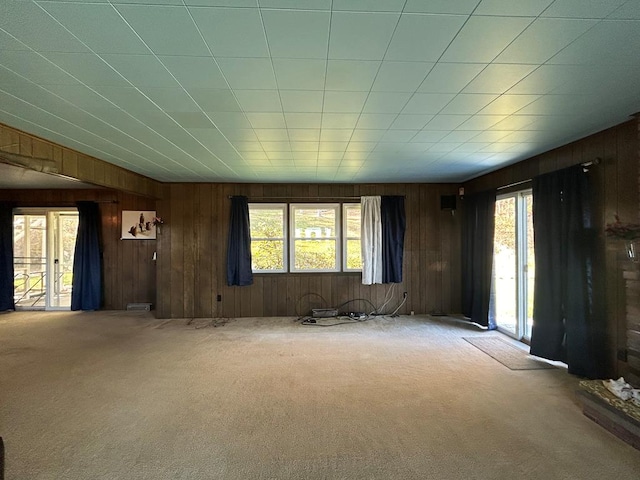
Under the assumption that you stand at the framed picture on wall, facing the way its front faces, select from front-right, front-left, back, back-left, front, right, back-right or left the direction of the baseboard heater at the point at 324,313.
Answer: front-left

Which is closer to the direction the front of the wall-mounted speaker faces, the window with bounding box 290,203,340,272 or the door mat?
the door mat

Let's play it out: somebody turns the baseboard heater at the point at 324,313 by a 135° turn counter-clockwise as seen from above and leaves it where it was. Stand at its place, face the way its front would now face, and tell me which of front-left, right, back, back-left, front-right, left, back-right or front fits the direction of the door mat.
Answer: right

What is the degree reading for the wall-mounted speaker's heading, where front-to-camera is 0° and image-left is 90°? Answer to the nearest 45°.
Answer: approximately 0°

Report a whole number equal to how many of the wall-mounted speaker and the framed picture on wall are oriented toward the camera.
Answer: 2

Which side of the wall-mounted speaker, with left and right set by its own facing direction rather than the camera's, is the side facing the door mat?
front

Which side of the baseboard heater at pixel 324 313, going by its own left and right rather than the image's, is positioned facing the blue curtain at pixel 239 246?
right

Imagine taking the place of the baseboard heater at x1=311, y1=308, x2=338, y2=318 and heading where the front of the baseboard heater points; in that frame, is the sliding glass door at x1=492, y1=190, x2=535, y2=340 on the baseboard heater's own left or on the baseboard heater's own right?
on the baseboard heater's own left

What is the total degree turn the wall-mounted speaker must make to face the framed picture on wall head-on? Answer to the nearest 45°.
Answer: approximately 90° to its right

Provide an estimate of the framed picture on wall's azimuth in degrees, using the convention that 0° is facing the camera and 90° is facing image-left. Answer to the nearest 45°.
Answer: approximately 0°

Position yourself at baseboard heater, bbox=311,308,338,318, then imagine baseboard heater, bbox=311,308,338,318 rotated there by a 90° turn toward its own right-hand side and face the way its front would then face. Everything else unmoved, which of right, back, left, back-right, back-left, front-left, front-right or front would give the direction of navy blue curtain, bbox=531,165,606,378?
back-left
